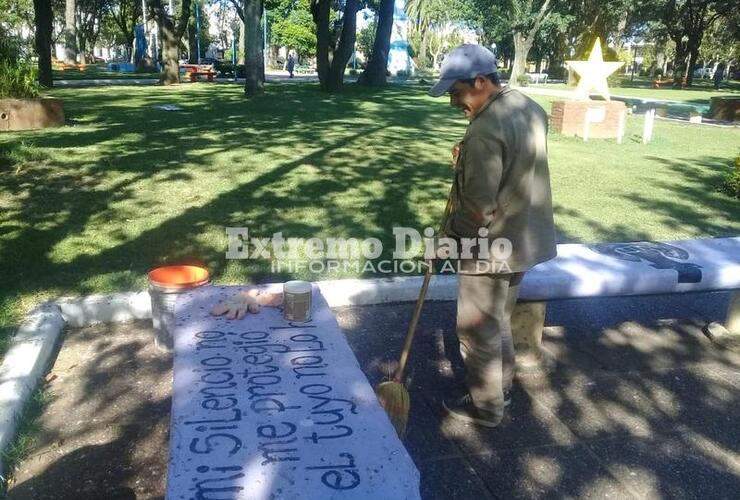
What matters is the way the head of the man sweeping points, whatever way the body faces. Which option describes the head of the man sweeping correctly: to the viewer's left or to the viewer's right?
to the viewer's left

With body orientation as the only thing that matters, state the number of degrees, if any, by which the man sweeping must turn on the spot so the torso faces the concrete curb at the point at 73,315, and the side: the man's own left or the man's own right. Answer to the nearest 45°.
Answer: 0° — they already face it

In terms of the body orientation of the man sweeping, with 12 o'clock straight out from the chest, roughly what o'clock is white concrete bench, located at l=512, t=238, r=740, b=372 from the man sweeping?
The white concrete bench is roughly at 4 o'clock from the man sweeping.

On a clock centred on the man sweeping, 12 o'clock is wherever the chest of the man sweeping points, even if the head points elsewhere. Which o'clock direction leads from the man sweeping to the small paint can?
The small paint can is roughly at 12 o'clock from the man sweeping.

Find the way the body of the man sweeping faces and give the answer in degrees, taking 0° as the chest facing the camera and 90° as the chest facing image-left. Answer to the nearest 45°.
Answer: approximately 90°

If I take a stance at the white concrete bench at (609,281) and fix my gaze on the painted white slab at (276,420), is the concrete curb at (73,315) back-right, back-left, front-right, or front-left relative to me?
front-right

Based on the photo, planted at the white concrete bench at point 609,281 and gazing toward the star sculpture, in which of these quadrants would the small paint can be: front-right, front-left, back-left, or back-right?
back-left

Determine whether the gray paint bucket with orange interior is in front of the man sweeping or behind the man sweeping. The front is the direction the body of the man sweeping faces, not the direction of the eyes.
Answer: in front

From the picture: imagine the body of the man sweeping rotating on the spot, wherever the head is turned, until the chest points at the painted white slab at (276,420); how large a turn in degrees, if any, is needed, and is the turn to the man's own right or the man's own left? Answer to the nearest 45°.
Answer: approximately 45° to the man's own left

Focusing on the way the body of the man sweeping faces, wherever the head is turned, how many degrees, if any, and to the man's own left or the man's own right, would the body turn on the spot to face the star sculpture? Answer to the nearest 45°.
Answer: approximately 90° to the man's own right

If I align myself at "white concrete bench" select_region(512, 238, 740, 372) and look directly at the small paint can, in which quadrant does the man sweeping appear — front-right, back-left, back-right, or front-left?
front-left

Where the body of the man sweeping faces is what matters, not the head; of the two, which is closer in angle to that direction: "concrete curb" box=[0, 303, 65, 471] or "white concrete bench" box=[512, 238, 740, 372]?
the concrete curb

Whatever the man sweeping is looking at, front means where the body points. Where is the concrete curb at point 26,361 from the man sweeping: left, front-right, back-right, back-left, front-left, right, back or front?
front

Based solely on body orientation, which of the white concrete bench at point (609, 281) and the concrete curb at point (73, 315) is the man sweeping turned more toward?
the concrete curb
